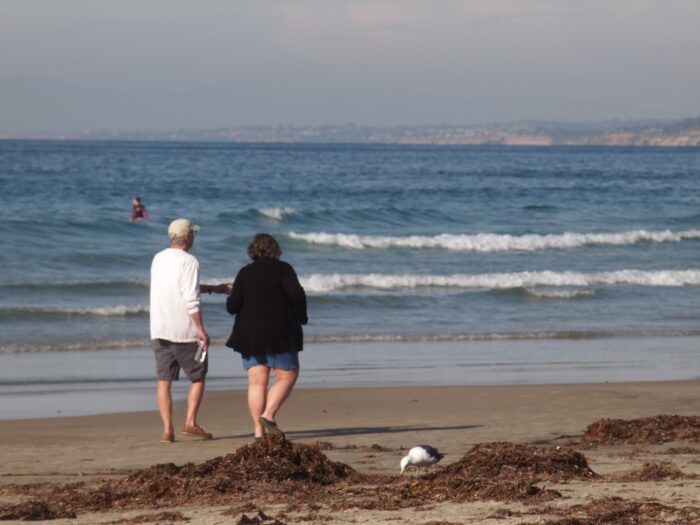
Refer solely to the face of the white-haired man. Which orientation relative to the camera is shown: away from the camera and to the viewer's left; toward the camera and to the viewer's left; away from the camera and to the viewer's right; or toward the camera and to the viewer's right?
away from the camera and to the viewer's right

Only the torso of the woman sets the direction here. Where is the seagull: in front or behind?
behind

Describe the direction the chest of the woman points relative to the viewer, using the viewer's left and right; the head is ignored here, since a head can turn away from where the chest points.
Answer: facing away from the viewer

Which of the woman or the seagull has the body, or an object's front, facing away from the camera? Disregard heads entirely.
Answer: the woman

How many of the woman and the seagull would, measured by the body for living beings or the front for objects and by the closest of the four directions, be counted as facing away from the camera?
1

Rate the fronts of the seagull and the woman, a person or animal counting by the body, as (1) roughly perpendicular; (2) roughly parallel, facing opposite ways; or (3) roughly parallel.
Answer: roughly perpendicular

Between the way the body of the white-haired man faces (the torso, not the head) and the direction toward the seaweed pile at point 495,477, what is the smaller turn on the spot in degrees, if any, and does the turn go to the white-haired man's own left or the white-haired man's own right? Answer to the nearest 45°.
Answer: approximately 90° to the white-haired man's own right

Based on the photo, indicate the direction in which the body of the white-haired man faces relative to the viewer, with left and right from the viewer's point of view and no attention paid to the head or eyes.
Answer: facing away from the viewer and to the right of the viewer

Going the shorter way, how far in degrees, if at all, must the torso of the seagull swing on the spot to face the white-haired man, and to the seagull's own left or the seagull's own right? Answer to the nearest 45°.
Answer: approximately 45° to the seagull's own right

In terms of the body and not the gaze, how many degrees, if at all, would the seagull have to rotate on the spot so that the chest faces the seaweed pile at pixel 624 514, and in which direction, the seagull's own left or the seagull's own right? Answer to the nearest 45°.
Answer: approximately 135° to the seagull's own left

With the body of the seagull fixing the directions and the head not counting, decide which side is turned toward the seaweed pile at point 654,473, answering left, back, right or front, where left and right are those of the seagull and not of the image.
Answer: back

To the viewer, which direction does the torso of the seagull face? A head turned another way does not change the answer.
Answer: to the viewer's left

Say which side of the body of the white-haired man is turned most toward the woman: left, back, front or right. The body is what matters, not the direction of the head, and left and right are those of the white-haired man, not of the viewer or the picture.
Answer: right

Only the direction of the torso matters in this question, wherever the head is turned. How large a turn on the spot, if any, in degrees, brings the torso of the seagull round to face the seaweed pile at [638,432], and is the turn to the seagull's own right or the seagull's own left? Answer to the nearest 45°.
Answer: approximately 135° to the seagull's own right
